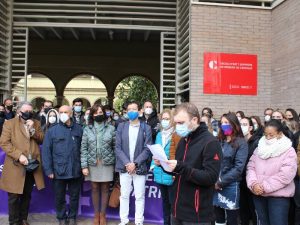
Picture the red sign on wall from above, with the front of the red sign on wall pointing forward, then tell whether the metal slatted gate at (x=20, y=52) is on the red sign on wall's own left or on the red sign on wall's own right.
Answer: on the red sign on wall's own right

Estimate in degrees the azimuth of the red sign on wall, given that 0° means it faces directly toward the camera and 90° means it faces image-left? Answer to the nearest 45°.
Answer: approximately 0°

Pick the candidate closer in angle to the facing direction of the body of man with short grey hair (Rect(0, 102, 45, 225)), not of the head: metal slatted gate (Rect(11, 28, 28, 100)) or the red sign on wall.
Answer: the red sign on wall

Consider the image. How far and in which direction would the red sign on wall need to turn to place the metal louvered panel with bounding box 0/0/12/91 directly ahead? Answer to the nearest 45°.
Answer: approximately 90° to its right

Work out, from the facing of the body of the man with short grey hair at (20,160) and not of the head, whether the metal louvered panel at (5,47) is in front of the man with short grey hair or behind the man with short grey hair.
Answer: behind

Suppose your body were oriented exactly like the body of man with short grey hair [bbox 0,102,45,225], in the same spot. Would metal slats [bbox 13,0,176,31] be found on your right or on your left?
on your left

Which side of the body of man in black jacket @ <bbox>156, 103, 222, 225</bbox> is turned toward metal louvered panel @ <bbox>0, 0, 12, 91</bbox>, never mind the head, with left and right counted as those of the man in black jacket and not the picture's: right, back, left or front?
right

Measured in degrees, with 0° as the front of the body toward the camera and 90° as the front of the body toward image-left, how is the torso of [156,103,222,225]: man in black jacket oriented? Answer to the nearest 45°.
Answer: approximately 45°

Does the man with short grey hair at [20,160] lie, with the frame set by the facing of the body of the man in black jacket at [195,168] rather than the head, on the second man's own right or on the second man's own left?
on the second man's own right

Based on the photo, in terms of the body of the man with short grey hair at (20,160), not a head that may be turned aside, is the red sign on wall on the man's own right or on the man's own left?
on the man's own left

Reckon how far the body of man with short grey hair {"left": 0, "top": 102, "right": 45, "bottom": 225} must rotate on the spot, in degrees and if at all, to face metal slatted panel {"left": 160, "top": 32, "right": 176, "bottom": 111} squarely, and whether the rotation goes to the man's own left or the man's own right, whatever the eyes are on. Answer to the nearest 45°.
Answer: approximately 90° to the man's own left
